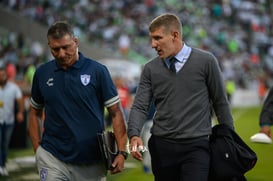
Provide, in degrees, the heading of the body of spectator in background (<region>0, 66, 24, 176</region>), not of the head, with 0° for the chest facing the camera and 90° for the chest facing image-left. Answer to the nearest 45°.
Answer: approximately 0°

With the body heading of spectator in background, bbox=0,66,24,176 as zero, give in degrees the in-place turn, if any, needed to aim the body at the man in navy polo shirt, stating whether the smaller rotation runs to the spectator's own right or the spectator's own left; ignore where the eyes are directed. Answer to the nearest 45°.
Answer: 0° — they already face them
